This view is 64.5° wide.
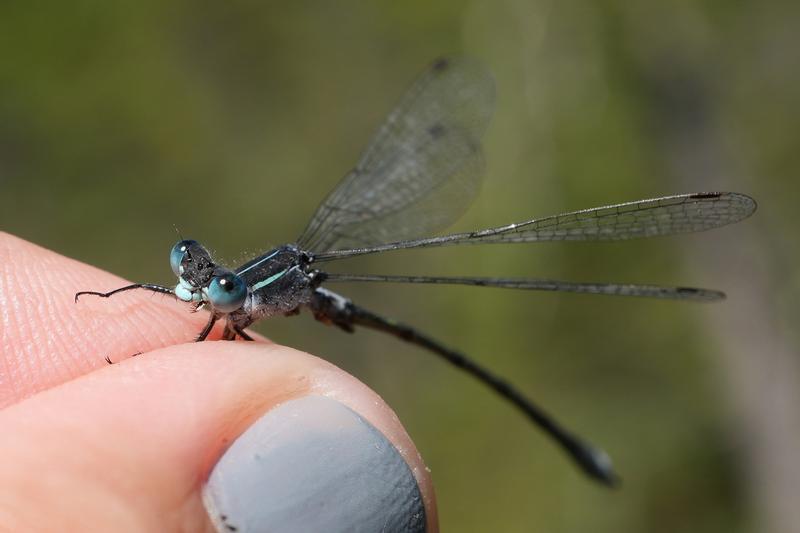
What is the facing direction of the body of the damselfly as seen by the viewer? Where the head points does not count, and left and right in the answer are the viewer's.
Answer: facing the viewer and to the left of the viewer
